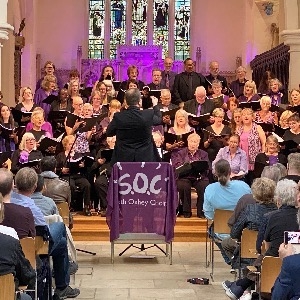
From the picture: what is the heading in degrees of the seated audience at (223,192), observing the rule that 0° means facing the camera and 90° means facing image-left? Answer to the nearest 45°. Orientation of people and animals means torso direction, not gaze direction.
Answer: approximately 180°

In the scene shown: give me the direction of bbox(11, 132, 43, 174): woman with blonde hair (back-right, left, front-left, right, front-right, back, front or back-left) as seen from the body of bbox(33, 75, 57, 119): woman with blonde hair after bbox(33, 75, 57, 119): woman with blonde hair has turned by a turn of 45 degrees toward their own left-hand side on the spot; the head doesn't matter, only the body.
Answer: right

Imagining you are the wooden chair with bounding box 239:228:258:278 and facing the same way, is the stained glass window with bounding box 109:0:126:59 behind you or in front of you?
in front

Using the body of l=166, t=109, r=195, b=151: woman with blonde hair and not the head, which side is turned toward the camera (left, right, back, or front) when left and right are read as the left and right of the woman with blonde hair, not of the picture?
front

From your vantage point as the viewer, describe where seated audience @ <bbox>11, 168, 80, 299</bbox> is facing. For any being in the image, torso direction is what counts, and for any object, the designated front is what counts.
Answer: facing away from the viewer and to the right of the viewer

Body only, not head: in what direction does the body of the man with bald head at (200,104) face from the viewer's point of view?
toward the camera

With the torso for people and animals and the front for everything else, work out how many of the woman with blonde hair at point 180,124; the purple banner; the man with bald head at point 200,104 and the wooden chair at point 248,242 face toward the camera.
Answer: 3

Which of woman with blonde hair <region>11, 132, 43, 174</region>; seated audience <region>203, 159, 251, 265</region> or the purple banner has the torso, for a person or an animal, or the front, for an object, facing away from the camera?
the seated audience

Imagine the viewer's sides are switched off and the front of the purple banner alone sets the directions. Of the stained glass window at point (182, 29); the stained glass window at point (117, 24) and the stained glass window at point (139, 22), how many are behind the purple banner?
3

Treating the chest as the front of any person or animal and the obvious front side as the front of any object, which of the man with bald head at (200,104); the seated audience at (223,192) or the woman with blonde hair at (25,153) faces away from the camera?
the seated audience

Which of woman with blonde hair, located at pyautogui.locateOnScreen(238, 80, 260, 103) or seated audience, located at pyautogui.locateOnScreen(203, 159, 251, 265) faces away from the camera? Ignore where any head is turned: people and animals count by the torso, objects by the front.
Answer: the seated audience

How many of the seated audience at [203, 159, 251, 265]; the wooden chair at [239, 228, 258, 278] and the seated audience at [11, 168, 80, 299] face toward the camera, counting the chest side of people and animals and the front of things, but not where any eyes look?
0

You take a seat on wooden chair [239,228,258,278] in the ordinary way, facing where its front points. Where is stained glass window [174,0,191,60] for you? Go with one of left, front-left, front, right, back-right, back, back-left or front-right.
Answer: front-right

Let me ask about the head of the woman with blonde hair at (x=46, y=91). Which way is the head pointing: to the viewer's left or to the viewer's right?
to the viewer's right

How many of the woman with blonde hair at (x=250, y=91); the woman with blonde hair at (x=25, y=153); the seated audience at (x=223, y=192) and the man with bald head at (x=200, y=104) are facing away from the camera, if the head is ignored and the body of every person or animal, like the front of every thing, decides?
1

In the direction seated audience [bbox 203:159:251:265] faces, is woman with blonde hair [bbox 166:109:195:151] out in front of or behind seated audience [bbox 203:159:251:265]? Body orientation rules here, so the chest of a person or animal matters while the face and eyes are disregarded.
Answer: in front

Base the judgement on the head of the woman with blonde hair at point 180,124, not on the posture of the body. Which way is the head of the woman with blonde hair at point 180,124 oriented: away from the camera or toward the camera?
toward the camera

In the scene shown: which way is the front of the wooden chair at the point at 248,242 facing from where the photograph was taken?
facing away from the viewer and to the left of the viewer
